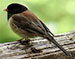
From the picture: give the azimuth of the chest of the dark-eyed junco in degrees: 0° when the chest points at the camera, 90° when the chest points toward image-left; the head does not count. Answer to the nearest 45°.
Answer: approximately 90°
